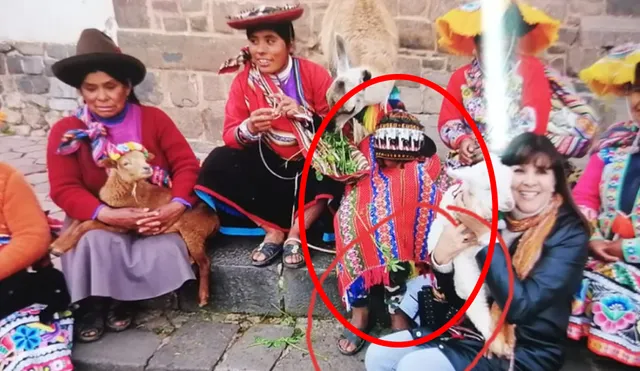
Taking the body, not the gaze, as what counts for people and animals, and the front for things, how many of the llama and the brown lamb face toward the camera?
1

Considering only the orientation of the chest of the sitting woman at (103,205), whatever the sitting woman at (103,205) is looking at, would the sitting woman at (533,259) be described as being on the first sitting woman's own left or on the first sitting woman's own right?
on the first sitting woman's own left

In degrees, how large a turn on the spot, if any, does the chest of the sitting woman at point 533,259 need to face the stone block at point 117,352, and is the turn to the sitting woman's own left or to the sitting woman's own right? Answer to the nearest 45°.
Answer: approximately 45° to the sitting woman's own right

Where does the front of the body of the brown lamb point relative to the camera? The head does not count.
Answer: to the viewer's left

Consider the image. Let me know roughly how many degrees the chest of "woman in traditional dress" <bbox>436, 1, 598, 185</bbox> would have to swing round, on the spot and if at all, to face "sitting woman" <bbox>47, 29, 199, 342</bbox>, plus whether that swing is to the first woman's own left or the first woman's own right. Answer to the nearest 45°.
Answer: approximately 45° to the first woman's own right
